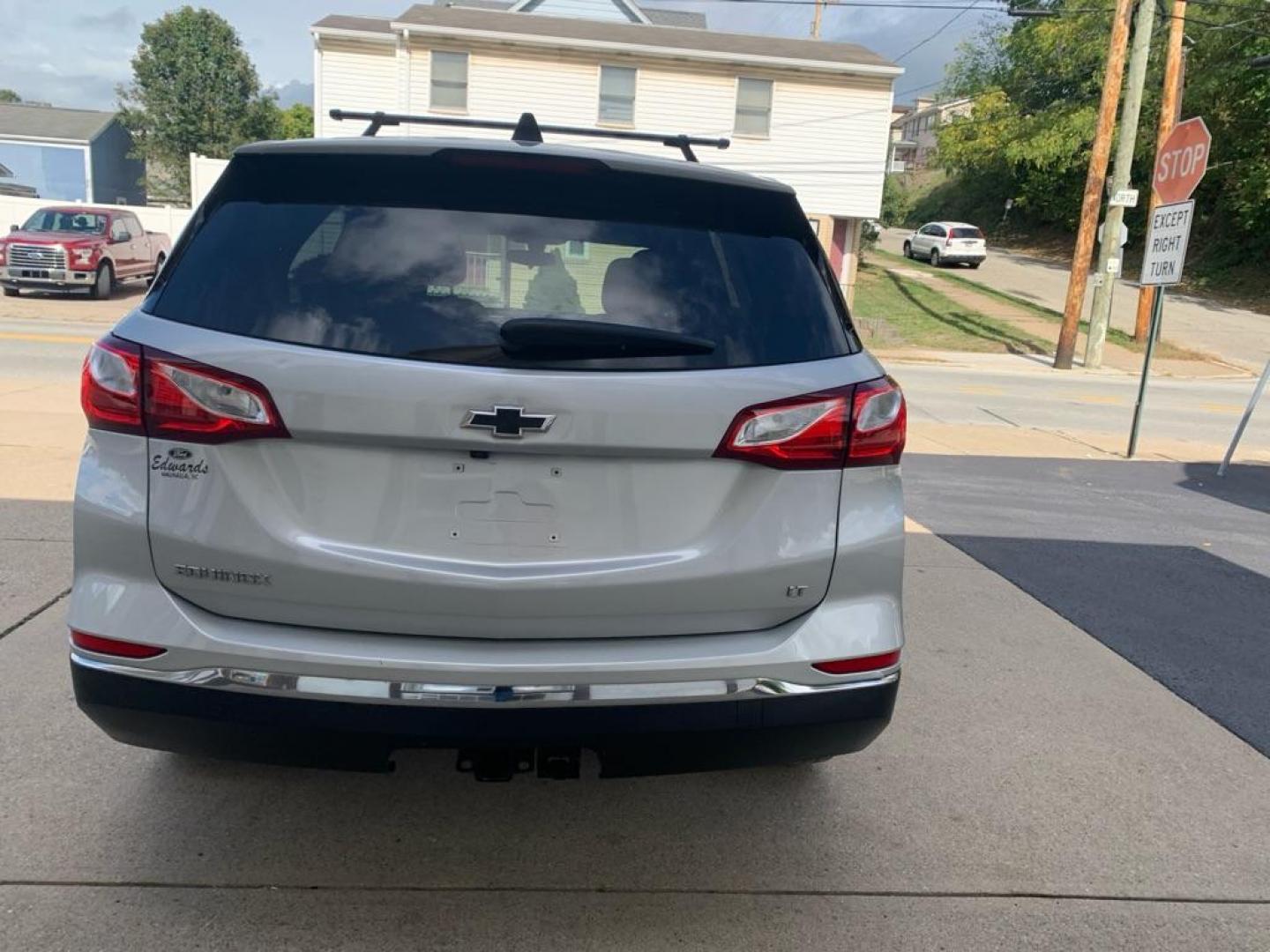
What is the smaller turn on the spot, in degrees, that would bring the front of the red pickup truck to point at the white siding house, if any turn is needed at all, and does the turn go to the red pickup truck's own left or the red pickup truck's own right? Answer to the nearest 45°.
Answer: approximately 135° to the red pickup truck's own left

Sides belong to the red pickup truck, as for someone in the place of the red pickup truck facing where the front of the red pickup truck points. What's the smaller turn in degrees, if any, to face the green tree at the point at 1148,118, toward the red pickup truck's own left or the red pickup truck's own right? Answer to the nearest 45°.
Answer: approximately 135° to the red pickup truck's own left

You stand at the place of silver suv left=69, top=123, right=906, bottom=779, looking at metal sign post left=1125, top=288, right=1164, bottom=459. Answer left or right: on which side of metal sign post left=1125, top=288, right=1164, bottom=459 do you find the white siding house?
left

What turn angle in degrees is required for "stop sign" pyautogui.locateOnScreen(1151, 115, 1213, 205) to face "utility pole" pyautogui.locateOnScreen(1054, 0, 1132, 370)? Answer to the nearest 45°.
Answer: approximately 135° to its right

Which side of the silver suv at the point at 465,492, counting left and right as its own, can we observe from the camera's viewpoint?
back

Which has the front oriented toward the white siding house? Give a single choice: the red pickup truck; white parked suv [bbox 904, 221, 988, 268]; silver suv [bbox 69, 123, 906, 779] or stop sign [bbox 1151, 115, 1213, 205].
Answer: the silver suv

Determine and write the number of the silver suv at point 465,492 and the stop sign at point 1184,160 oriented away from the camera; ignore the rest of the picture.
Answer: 1

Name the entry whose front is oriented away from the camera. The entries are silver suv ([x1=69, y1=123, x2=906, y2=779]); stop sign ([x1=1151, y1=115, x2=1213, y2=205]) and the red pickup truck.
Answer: the silver suv

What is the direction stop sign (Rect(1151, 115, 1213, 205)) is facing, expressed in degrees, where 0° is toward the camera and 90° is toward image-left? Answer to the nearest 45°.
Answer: approximately 45°

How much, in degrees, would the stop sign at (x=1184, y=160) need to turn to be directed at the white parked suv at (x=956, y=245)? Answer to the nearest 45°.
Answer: approximately 135° to its right

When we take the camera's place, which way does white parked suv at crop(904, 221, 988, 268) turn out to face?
facing away from the viewer and to the left of the viewer

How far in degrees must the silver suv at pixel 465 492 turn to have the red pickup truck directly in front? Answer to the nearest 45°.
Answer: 0° — it already faces it
